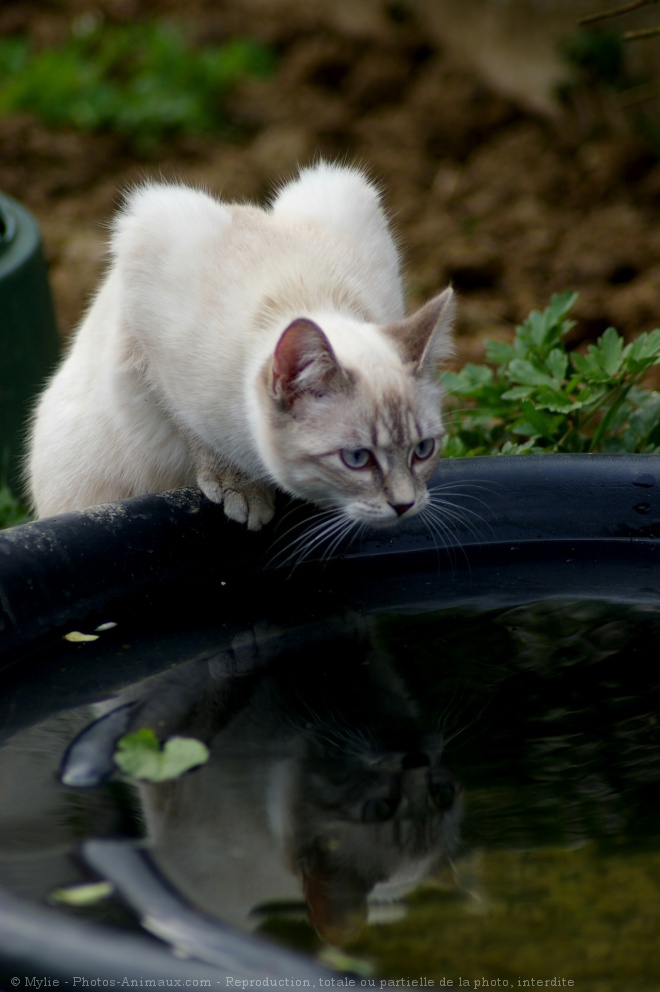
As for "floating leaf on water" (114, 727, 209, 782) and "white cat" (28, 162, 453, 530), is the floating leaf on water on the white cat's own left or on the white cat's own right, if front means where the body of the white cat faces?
on the white cat's own right

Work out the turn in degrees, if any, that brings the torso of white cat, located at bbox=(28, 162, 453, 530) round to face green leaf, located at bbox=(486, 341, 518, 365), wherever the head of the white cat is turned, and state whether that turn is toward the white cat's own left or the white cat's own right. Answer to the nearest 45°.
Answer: approximately 90° to the white cat's own left

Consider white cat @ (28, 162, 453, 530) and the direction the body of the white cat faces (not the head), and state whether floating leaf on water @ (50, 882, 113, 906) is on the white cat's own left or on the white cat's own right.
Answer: on the white cat's own right

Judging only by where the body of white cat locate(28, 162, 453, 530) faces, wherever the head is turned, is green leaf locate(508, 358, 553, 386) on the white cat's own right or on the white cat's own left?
on the white cat's own left

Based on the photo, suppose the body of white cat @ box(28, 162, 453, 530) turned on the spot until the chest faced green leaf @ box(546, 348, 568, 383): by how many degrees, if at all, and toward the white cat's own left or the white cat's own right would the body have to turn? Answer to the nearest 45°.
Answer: approximately 45° to the white cat's own left

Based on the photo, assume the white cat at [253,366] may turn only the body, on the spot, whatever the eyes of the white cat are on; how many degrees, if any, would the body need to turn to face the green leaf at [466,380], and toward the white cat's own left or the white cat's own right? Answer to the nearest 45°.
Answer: approximately 90° to the white cat's own left

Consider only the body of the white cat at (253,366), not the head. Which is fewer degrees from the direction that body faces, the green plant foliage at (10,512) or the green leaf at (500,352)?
the green leaf

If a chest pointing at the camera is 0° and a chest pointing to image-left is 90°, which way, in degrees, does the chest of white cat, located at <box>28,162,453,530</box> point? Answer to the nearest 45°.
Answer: approximately 315°
